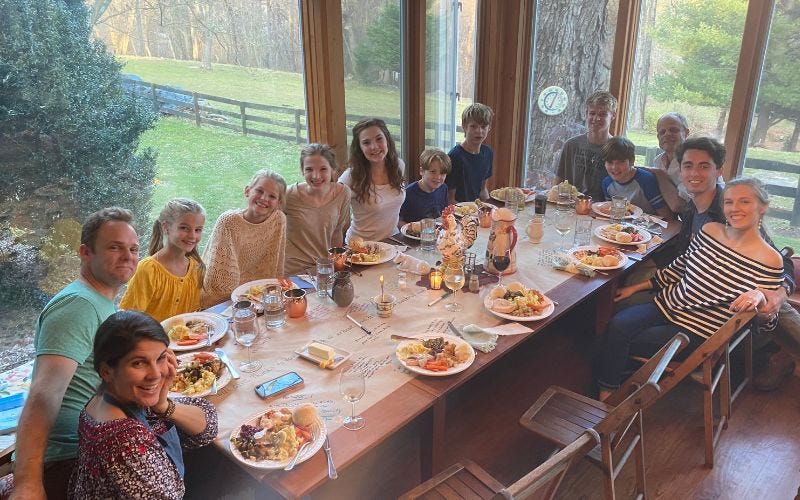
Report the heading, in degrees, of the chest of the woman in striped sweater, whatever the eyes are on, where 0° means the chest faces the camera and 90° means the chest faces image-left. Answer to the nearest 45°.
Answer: approximately 45°

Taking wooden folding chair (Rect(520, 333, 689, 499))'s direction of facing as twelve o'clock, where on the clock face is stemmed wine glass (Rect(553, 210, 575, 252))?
The stemmed wine glass is roughly at 1 o'clock from the wooden folding chair.

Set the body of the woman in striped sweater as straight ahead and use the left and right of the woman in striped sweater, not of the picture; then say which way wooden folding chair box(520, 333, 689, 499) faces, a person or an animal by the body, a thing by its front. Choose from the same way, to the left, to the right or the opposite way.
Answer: to the right

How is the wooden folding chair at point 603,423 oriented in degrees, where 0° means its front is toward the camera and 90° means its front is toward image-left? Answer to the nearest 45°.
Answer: approximately 135°

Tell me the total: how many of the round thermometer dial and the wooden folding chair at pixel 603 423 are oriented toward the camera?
1

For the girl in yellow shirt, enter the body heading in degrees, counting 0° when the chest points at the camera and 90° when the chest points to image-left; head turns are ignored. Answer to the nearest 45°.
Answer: approximately 315°

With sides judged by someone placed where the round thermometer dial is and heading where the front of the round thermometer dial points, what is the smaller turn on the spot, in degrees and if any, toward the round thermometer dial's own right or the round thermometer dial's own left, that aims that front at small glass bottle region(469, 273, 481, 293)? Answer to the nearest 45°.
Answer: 0° — it already faces it

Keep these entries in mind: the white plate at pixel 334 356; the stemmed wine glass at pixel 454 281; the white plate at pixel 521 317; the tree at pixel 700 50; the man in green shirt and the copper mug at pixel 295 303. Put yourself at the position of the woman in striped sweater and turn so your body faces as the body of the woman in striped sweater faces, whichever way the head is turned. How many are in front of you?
5
